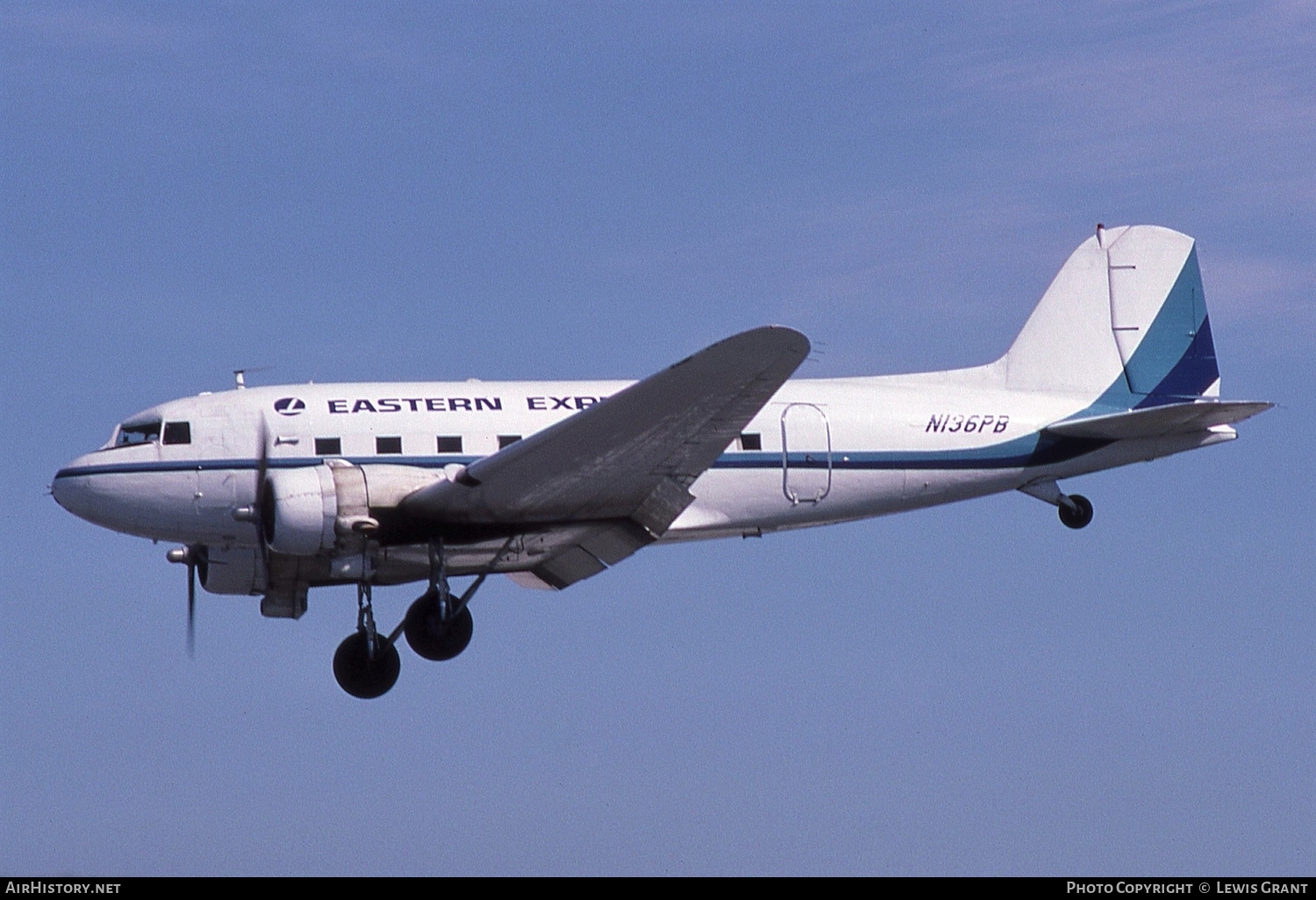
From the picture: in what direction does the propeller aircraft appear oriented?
to the viewer's left
